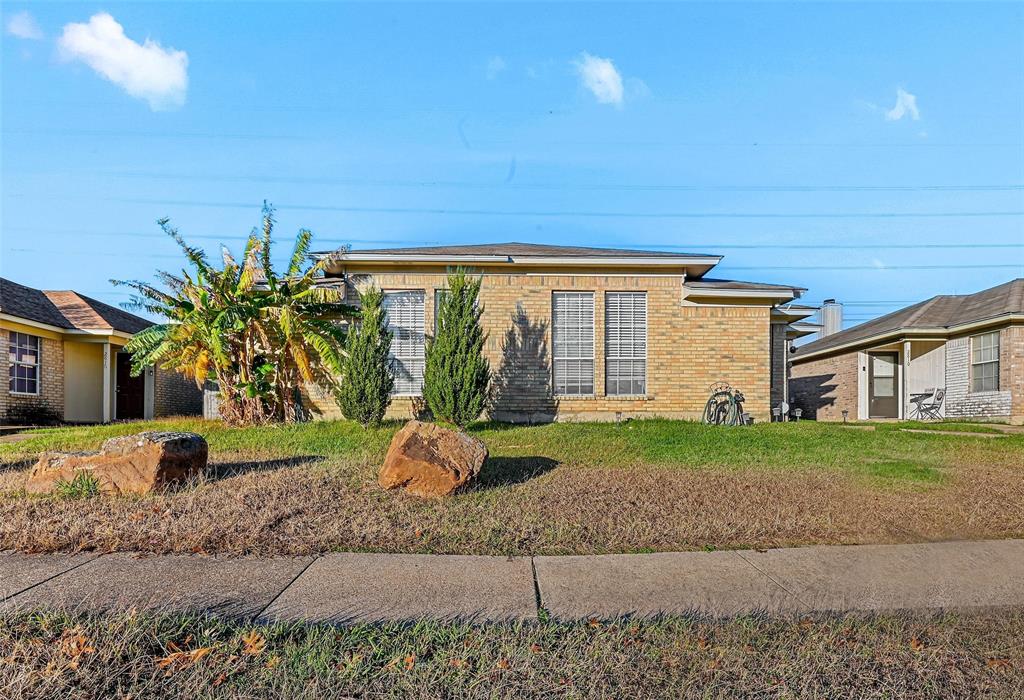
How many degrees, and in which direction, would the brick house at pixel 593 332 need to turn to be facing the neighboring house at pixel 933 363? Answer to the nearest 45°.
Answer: approximately 135° to its left

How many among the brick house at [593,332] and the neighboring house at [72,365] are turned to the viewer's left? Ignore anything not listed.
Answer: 0

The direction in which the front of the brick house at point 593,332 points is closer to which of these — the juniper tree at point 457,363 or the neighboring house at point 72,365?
the juniper tree

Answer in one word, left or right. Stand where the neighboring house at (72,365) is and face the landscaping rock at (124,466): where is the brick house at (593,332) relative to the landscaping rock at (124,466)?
left

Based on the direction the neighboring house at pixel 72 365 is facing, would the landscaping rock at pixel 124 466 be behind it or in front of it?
in front

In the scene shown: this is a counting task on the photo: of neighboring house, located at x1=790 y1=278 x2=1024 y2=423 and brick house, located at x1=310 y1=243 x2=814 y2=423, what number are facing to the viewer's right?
0

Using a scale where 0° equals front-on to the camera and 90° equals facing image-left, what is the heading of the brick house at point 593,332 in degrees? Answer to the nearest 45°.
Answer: approximately 0°

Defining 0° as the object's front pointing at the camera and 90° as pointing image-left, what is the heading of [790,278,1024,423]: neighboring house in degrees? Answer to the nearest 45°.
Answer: approximately 45°
